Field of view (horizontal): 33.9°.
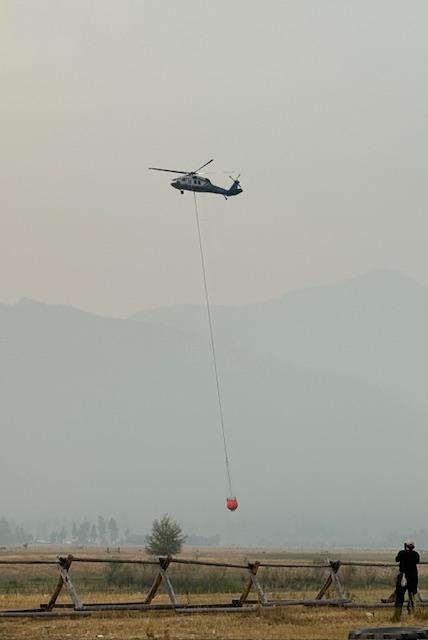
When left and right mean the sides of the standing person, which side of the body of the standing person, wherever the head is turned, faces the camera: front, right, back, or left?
back

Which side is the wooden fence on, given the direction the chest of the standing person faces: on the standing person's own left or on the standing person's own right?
on the standing person's own left
